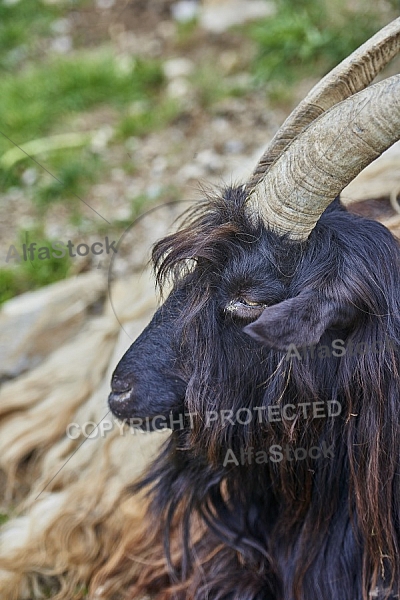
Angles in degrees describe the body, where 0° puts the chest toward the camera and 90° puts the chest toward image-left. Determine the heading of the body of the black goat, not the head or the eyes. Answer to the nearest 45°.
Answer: approximately 90°
